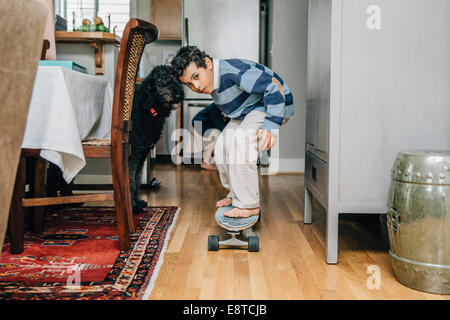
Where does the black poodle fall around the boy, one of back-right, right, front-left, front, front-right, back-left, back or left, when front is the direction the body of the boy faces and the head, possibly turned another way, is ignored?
front-right

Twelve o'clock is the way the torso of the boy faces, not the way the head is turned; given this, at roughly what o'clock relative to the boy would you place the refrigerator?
The refrigerator is roughly at 3 o'clock from the boy.

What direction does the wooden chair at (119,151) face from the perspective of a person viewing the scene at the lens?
facing to the left of the viewer

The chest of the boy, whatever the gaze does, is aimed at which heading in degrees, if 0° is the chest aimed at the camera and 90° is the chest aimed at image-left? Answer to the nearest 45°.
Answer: approximately 90°

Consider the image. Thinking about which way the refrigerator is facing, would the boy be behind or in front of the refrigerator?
in front

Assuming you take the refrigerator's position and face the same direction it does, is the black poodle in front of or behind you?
in front

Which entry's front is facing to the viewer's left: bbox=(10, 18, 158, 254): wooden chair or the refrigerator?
the wooden chair

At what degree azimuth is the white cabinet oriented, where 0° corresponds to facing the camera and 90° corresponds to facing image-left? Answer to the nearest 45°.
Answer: approximately 90°
